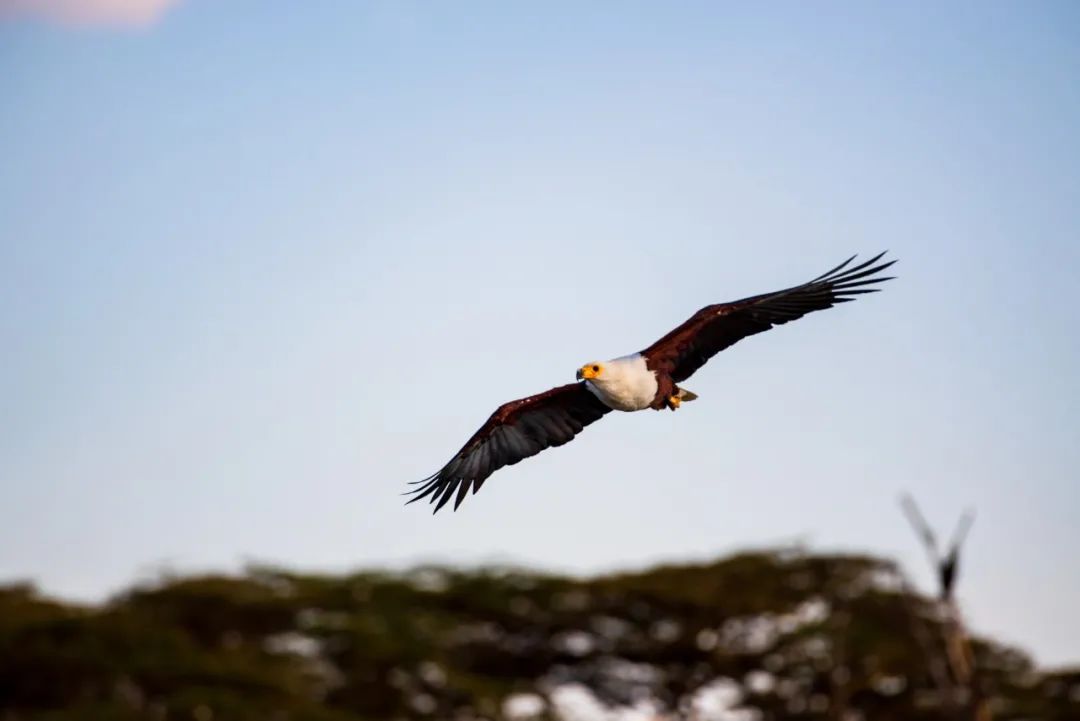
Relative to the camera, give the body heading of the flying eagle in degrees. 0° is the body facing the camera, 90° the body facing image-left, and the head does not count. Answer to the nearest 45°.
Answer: approximately 45°
